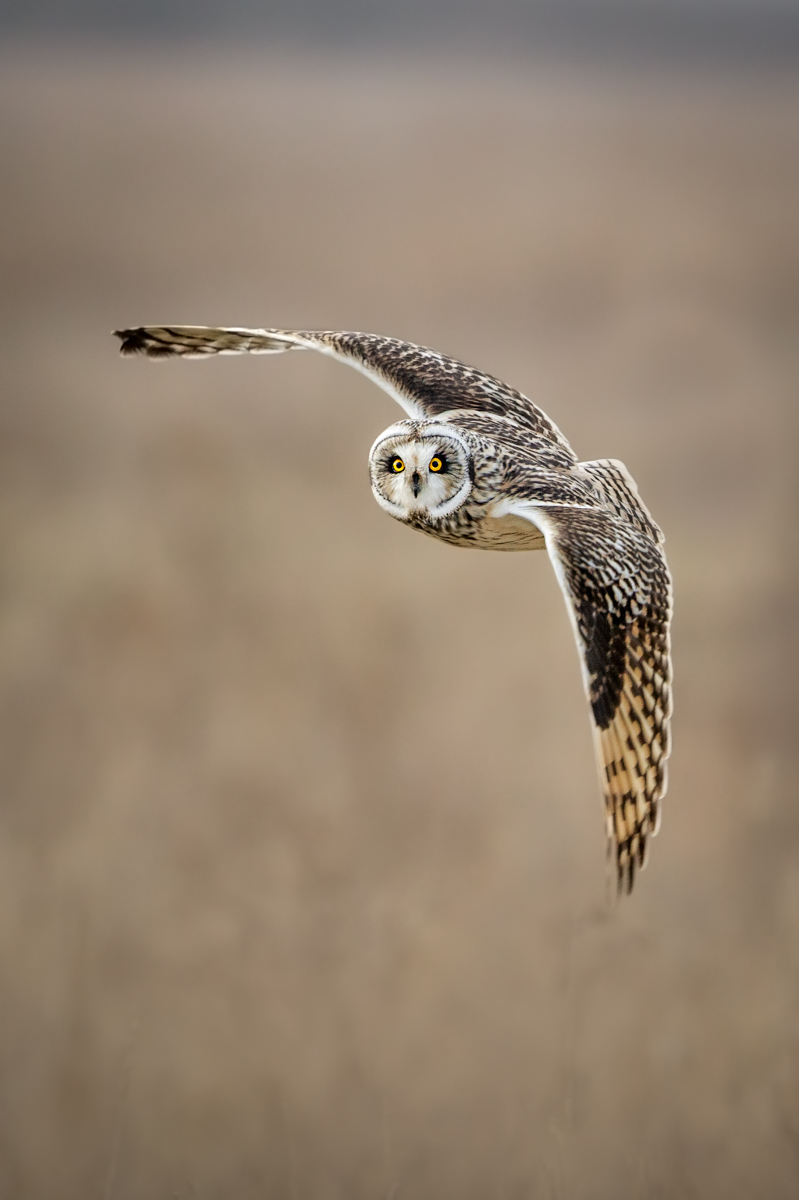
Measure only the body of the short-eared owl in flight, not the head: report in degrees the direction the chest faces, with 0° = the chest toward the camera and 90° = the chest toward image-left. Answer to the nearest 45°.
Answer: approximately 45°
